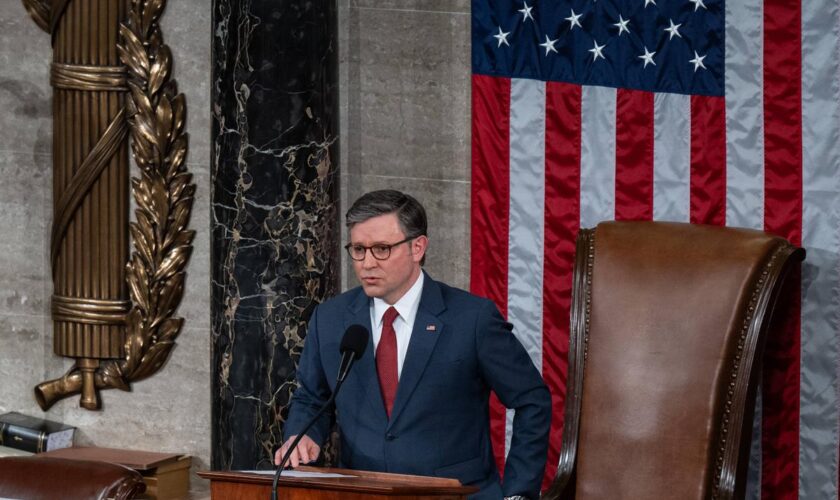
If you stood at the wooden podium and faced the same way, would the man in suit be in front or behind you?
behind

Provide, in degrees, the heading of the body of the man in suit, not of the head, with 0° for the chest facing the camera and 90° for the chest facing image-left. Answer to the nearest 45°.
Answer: approximately 45°

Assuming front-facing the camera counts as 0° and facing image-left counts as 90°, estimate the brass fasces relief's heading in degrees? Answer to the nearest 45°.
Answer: approximately 0°

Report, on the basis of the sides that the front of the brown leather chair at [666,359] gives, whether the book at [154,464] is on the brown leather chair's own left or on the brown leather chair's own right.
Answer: on the brown leather chair's own right
